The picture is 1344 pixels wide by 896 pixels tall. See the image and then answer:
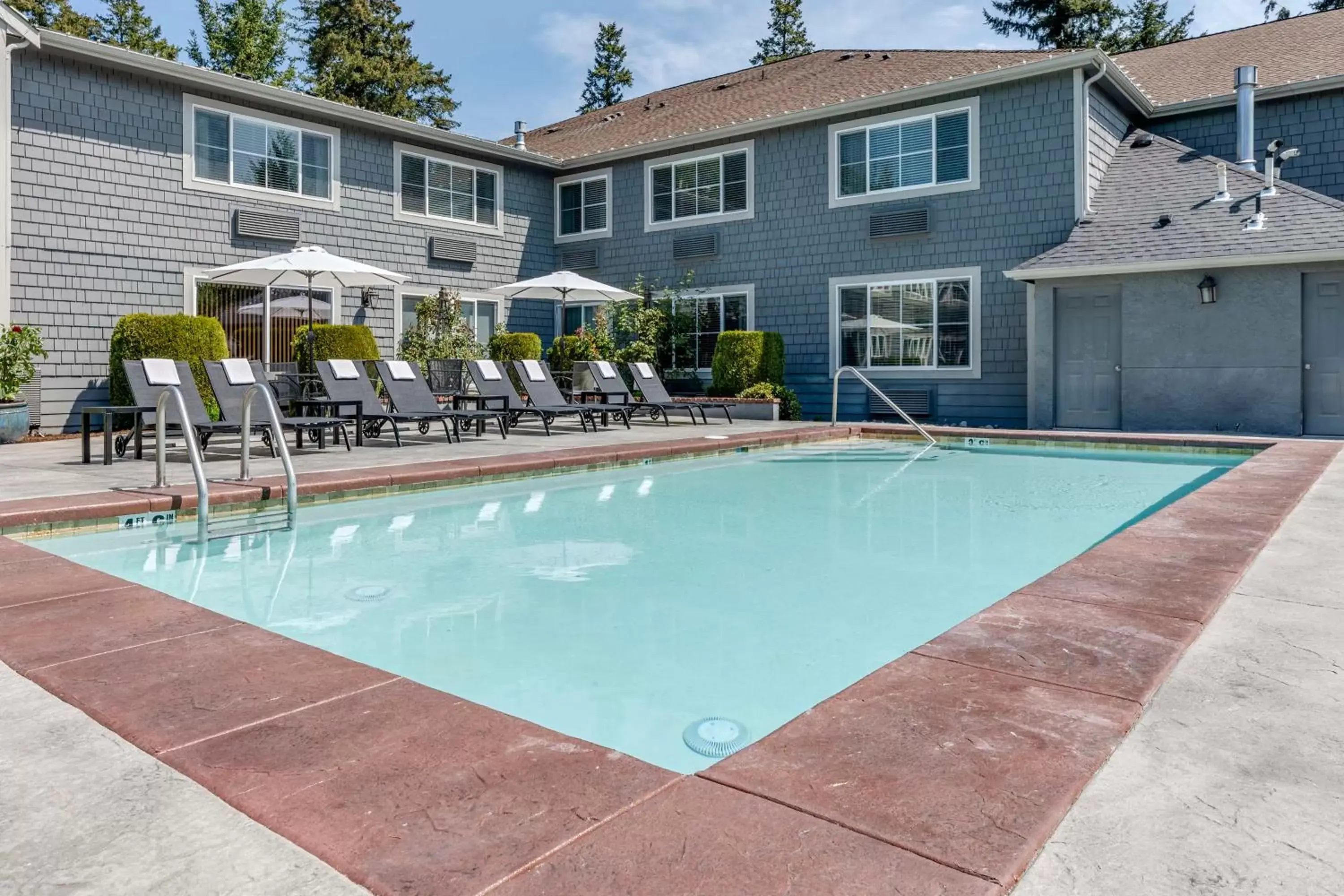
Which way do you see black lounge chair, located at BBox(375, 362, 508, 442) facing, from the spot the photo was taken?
facing the viewer and to the right of the viewer

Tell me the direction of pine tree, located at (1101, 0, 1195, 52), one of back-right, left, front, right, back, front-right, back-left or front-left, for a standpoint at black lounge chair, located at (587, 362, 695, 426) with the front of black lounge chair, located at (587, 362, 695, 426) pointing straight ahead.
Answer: left

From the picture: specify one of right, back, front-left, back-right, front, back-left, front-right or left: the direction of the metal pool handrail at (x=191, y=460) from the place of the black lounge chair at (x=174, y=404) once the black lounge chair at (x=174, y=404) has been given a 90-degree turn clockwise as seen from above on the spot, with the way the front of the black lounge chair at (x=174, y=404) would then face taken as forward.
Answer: front-left

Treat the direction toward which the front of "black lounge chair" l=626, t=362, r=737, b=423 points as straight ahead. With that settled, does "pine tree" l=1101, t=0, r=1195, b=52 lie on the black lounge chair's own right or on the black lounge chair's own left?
on the black lounge chair's own left

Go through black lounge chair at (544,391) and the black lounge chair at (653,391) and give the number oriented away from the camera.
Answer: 0

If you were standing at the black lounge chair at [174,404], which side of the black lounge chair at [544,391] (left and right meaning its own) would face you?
right

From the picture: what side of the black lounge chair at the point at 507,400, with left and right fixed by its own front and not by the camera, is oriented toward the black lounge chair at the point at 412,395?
right

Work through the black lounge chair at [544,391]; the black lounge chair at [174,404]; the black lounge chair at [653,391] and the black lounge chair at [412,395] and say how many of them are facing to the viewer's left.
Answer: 0

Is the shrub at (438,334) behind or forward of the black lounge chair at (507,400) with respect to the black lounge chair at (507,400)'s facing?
behind

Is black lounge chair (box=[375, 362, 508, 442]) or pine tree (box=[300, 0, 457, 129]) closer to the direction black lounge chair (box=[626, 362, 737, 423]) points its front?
the black lounge chair

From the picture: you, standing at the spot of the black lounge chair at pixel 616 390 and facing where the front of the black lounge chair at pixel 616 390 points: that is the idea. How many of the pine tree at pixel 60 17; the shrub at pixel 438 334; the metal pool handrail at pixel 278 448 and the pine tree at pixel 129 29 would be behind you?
3

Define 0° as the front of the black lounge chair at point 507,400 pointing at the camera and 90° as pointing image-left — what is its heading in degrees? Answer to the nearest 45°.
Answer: approximately 315°

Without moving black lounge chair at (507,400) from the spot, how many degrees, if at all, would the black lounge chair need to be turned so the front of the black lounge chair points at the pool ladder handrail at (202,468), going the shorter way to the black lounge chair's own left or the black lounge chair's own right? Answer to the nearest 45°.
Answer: approximately 45° to the black lounge chair's own right

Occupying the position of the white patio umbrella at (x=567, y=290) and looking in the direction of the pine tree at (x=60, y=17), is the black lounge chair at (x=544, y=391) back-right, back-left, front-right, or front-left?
back-left

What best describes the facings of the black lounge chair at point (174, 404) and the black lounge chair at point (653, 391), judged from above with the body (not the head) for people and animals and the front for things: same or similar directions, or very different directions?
same or similar directions

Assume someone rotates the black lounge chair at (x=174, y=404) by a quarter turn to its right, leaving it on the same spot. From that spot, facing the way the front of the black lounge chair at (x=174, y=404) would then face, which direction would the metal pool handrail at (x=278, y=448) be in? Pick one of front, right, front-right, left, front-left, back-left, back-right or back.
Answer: front-left

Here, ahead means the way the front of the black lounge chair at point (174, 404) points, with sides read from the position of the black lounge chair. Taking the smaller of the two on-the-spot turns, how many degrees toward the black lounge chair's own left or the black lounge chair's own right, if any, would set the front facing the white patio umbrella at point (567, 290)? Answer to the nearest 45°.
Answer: approximately 90° to the black lounge chair's own left

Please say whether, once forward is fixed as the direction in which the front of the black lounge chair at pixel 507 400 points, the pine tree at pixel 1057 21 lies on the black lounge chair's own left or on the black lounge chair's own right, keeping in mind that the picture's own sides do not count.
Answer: on the black lounge chair's own left

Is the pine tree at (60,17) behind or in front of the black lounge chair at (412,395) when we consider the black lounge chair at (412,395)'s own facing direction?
behind
